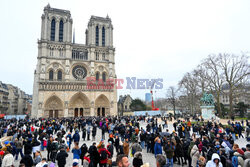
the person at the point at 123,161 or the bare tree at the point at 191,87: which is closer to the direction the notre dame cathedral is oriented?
the person

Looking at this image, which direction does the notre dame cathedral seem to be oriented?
toward the camera

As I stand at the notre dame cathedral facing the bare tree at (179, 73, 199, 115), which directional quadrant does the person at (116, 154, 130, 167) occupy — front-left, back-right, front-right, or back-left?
front-right

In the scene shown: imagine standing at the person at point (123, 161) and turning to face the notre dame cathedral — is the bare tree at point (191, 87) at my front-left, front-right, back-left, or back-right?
front-right

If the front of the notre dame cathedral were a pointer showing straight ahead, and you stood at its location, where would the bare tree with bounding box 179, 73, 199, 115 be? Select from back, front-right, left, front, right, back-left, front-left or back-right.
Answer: front-left

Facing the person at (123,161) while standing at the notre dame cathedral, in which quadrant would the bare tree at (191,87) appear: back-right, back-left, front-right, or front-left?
front-left

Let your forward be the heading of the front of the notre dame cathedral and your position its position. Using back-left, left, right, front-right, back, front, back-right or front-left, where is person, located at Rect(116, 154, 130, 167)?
front

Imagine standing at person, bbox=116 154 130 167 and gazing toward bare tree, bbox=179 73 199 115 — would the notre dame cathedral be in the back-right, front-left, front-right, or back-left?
front-left
